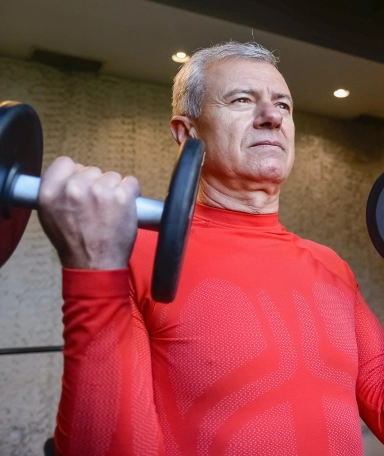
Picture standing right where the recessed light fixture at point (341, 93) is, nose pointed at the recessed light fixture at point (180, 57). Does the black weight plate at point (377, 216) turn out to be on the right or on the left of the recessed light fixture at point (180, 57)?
left

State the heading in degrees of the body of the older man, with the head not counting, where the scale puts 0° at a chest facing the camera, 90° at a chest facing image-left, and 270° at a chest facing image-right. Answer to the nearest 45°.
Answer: approximately 315°

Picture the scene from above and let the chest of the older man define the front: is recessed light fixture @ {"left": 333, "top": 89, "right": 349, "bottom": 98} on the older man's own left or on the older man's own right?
on the older man's own left

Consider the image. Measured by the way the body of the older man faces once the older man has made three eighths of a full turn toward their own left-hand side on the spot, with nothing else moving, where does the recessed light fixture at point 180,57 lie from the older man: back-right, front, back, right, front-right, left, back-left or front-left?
front
